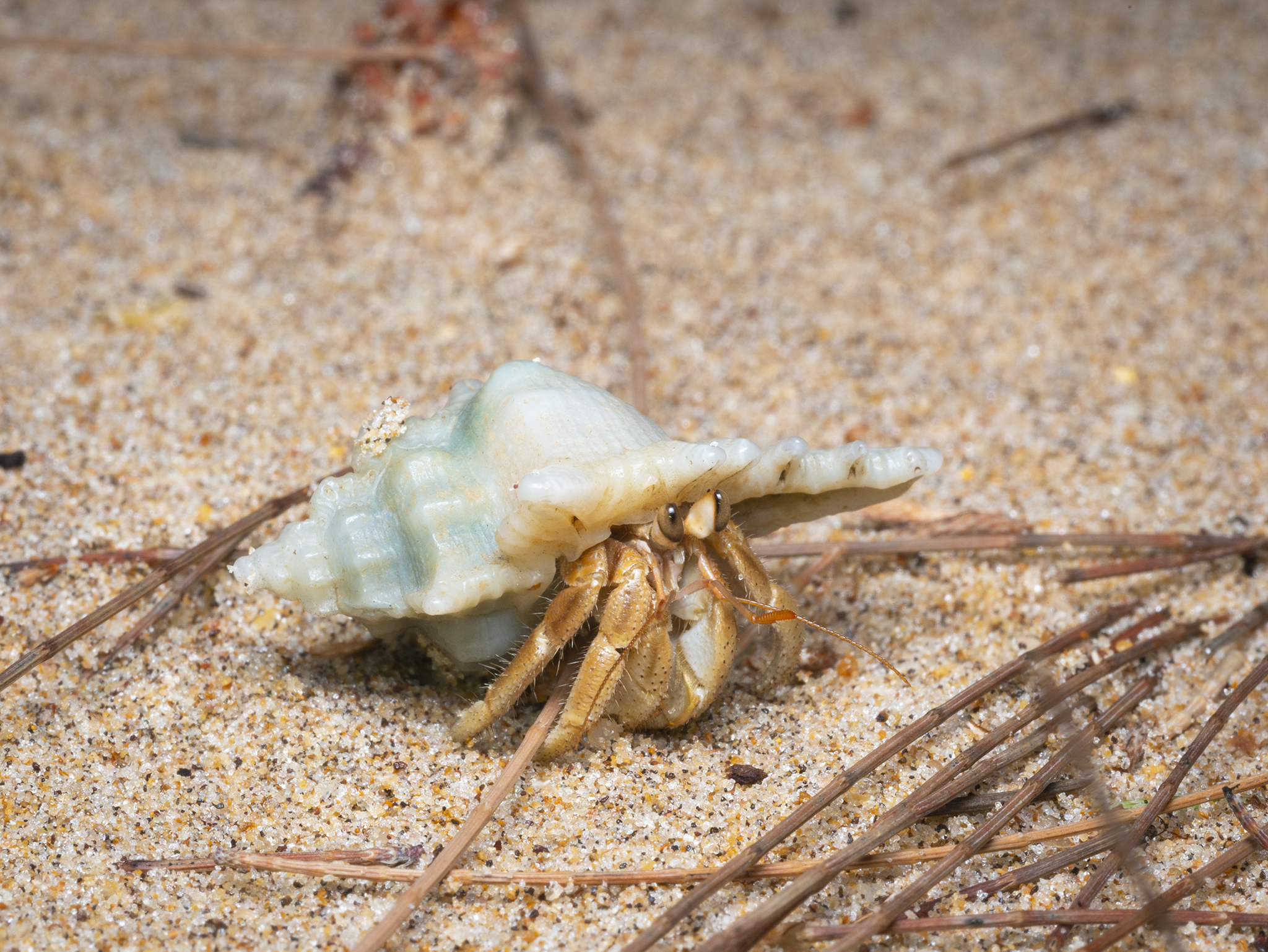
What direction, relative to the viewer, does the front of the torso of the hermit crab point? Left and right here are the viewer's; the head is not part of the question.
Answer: facing the viewer and to the right of the viewer

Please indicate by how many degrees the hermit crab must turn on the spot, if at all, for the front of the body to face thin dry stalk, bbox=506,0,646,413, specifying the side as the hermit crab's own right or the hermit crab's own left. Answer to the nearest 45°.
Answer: approximately 135° to the hermit crab's own left

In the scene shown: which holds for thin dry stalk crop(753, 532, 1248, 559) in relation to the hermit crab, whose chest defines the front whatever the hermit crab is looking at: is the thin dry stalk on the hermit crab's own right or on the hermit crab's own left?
on the hermit crab's own left

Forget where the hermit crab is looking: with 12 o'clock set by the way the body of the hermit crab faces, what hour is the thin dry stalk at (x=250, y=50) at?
The thin dry stalk is roughly at 7 o'clock from the hermit crab.
